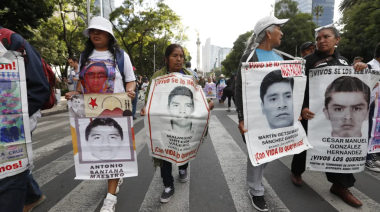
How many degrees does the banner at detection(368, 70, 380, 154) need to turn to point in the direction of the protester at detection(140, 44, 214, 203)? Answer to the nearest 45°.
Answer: approximately 45° to its right

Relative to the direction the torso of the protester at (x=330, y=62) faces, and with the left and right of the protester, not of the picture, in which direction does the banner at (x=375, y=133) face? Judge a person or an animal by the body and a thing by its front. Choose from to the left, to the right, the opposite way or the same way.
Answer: the same way

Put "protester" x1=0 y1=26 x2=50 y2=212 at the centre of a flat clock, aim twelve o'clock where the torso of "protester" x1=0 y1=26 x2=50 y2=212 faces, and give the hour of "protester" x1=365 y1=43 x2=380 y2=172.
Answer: "protester" x1=365 y1=43 x2=380 y2=172 is roughly at 8 o'clock from "protester" x1=0 y1=26 x2=50 y2=212.

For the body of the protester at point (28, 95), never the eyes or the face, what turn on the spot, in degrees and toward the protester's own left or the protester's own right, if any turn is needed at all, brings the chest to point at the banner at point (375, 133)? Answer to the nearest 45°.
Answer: approximately 135° to the protester's own left

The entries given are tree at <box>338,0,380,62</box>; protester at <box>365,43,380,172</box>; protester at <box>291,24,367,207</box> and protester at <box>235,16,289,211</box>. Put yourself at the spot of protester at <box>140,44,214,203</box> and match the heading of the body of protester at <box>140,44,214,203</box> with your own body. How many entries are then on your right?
0

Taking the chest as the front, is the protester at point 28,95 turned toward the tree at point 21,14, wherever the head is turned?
no

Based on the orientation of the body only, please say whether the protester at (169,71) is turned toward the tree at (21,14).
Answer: no

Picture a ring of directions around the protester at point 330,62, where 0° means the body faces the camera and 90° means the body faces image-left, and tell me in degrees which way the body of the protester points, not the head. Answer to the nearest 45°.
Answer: approximately 0°

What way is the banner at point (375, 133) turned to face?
toward the camera

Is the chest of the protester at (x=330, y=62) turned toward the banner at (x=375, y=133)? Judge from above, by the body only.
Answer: no

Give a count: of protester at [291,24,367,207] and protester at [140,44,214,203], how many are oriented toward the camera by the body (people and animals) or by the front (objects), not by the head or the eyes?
2

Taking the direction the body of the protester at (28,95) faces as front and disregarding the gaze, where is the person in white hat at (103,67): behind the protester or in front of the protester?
behind

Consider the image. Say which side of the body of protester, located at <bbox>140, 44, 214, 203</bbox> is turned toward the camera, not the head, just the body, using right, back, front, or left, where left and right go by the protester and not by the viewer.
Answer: front

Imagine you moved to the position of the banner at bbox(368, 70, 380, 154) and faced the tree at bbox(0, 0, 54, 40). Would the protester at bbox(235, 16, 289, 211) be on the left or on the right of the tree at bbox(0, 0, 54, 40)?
left

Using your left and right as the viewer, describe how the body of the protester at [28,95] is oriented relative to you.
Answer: facing the viewer and to the left of the viewer
